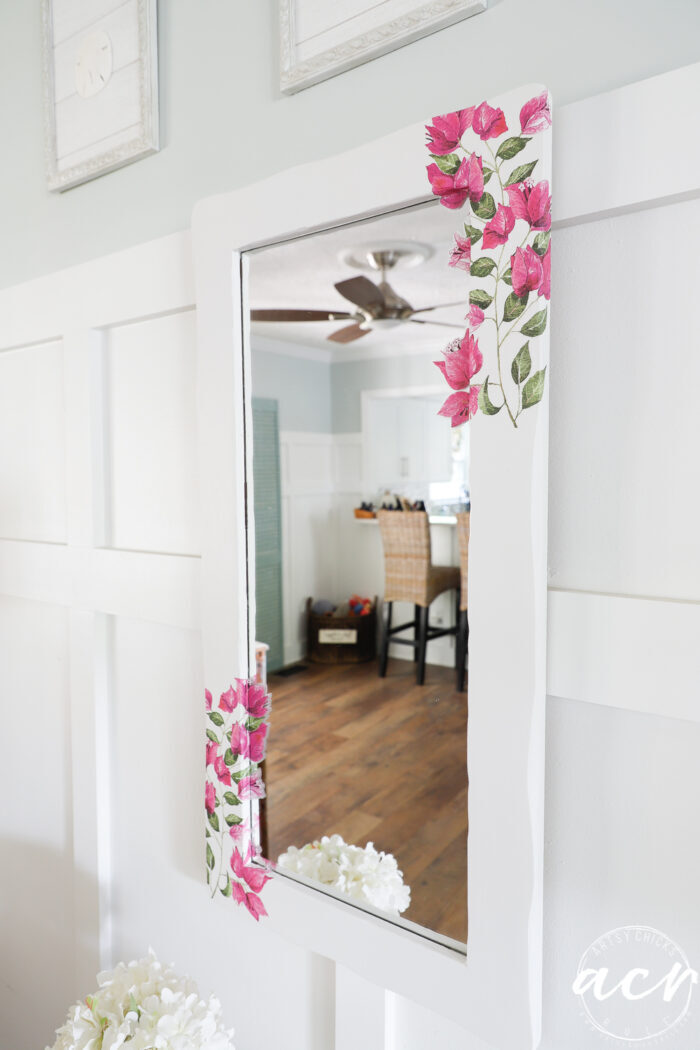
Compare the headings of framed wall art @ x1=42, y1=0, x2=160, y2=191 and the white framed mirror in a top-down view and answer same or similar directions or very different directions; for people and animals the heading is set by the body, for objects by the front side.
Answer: same or similar directions

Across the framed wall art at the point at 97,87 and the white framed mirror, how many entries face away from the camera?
0

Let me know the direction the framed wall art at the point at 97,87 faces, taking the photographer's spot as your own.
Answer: facing the viewer and to the left of the viewer
